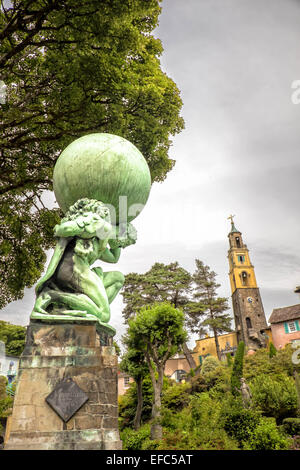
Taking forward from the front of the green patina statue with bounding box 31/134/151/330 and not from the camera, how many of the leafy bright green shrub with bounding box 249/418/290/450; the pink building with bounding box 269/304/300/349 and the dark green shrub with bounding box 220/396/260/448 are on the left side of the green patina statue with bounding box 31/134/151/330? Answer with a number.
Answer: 3

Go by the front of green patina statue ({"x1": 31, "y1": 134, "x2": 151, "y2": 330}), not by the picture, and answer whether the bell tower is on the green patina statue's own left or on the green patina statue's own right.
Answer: on the green patina statue's own left

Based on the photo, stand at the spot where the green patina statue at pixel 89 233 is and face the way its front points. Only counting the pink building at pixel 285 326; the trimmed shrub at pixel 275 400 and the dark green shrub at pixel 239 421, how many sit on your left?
3

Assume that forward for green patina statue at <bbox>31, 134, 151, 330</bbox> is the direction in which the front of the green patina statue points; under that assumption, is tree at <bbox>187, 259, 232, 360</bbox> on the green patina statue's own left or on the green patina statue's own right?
on the green patina statue's own left

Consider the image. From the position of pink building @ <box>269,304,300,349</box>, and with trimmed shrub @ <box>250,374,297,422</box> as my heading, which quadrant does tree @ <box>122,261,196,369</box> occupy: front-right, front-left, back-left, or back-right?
front-right

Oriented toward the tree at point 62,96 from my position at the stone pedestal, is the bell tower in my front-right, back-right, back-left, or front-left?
front-right

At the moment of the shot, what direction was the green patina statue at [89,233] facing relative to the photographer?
facing the viewer and to the right of the viewer
